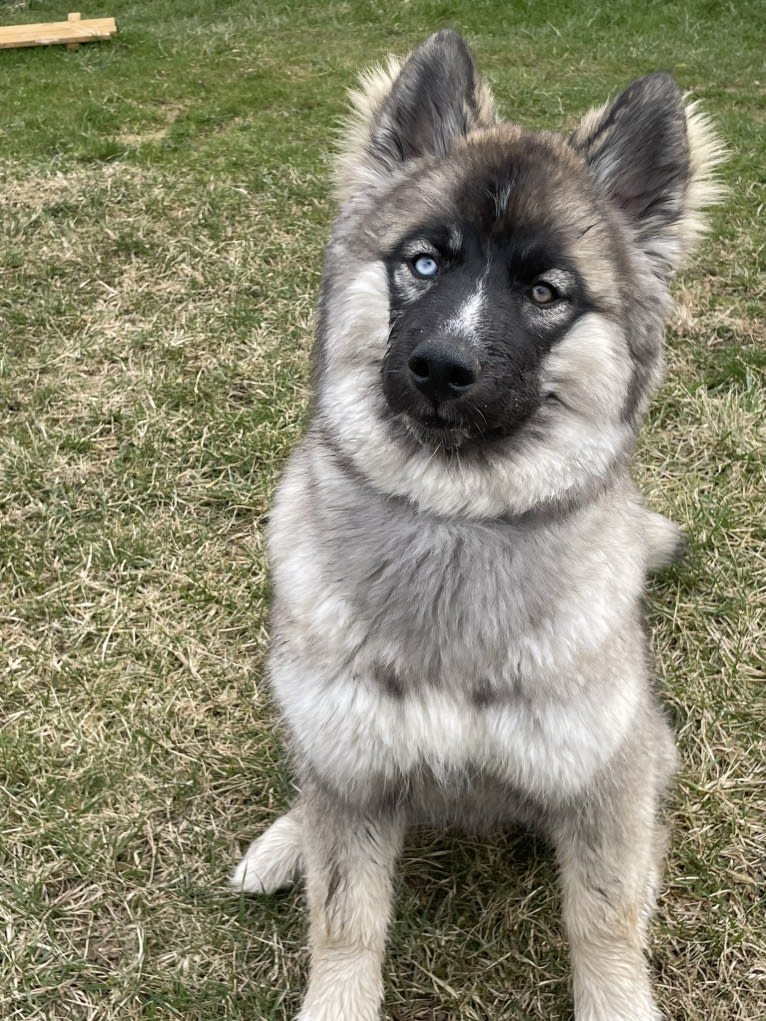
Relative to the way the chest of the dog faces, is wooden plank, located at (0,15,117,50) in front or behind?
behind

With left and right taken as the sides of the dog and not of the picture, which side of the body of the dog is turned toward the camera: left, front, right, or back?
front
